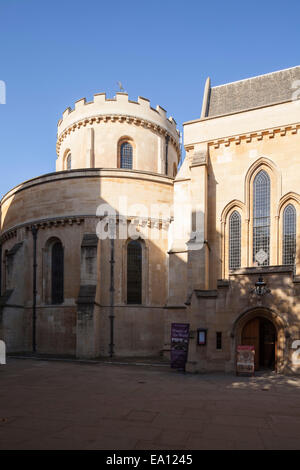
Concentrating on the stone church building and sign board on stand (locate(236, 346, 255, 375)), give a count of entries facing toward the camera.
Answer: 2

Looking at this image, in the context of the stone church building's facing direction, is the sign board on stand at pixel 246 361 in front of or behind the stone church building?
in front

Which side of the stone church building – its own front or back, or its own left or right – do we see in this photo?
front

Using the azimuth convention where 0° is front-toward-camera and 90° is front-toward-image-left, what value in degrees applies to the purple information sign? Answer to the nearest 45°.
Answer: approximately 0°

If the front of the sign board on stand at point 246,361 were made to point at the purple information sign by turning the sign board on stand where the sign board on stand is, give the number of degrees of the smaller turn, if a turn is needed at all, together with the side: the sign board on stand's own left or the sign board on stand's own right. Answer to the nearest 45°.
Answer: approximately 135° to the sign board on stand's own right

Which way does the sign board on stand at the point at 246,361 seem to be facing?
toward the camera

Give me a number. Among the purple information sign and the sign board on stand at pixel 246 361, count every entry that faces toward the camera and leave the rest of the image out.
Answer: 2
